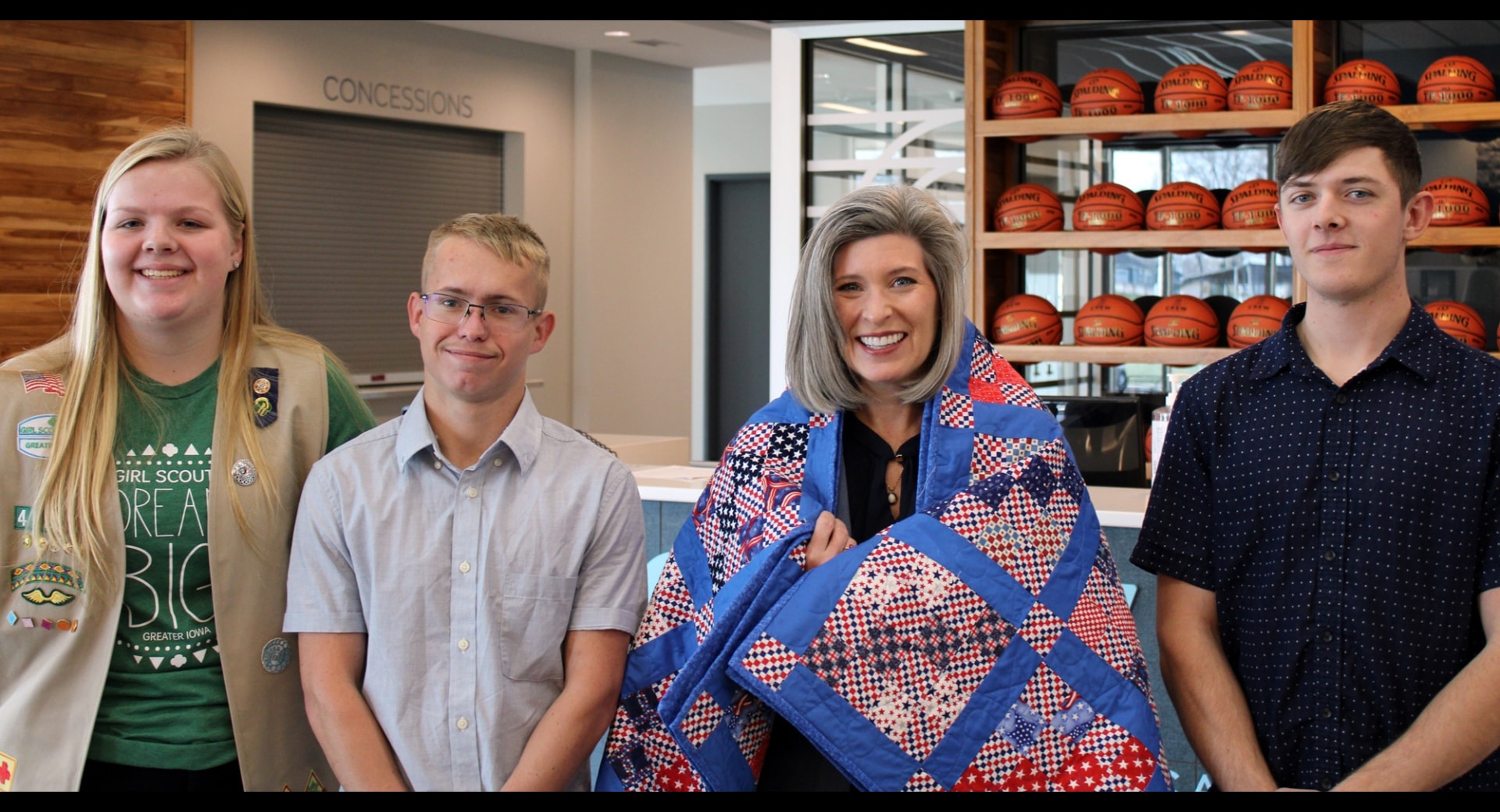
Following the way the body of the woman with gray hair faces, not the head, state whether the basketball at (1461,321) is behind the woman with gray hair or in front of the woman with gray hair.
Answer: behind

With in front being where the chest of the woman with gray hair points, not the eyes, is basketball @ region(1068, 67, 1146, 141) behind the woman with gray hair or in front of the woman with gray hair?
behind

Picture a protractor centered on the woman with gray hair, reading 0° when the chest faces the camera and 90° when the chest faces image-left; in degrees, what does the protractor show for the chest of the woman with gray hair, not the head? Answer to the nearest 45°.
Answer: approximately 0°

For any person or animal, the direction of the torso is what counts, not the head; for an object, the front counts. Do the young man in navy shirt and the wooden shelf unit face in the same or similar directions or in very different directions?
same or similar directions

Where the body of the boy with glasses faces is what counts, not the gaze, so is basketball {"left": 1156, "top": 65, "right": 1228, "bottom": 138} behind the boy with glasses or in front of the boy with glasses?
behind

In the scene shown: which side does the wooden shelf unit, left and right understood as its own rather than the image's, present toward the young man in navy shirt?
front

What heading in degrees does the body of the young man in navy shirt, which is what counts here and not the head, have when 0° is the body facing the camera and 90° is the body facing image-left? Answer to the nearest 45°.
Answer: approximately 0°

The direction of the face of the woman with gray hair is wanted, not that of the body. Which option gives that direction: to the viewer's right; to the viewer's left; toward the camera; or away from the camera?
toward the camera

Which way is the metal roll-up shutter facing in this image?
toward the camera

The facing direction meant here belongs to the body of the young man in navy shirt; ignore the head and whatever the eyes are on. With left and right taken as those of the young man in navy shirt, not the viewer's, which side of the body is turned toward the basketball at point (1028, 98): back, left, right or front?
back

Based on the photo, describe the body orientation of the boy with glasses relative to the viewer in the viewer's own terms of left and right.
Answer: facing the viewer
